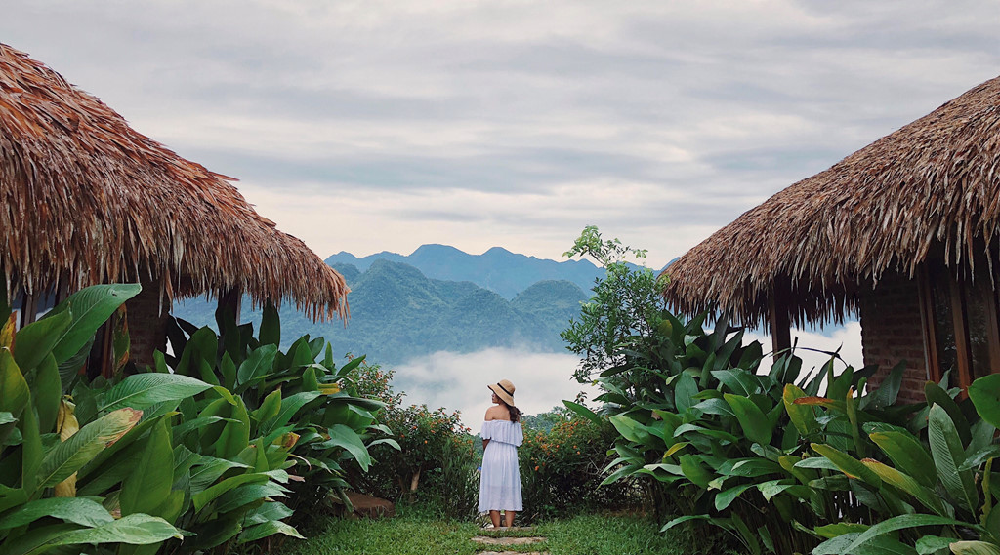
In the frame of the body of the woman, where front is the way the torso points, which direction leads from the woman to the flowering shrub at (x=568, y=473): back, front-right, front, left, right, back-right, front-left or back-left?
front-right

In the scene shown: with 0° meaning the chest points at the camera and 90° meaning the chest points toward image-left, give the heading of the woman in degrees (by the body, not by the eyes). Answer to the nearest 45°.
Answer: approximately 180°

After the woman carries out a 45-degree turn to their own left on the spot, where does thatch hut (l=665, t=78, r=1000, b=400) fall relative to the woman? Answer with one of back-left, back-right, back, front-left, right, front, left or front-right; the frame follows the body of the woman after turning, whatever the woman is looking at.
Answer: back

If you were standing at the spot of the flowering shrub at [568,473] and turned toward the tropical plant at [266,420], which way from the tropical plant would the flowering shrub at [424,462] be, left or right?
right

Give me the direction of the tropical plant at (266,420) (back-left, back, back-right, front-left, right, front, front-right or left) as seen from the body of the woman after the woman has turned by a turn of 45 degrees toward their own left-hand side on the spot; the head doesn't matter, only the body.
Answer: left
